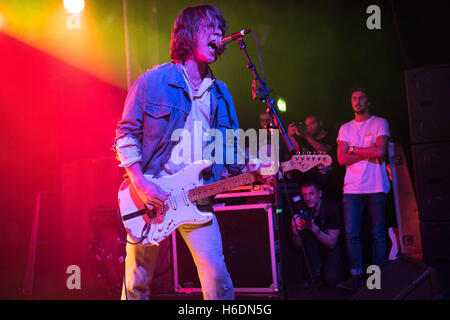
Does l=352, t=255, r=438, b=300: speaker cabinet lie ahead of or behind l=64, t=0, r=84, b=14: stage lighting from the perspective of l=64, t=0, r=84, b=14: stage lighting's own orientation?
ahead

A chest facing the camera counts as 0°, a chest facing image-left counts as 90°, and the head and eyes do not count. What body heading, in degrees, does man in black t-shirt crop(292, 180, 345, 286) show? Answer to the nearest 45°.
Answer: approximately 45°

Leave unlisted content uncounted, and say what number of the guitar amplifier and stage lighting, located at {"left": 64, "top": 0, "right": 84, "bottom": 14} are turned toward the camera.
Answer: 2

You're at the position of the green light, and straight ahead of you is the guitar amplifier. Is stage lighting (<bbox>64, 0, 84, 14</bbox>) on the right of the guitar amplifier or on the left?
right

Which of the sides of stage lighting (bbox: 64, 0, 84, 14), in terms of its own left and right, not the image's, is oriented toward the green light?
left

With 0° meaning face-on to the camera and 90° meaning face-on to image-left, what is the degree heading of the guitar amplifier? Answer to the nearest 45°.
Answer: approximately 0°

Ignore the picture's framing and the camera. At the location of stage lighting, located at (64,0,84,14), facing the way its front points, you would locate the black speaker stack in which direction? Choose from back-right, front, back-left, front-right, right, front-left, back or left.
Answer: front-left

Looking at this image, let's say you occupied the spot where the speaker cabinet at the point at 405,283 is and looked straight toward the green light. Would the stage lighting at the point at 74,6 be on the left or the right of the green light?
left

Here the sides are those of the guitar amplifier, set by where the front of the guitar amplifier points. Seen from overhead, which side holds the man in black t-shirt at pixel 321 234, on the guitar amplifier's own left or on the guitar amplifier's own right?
on the guitar amplifier's own left

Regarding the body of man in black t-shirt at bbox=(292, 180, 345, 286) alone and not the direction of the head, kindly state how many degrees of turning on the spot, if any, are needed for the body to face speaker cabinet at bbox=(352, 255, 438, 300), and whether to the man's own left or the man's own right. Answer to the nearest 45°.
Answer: approximately 45° to the man's own left

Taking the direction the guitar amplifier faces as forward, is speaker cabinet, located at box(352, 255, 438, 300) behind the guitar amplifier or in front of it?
in front

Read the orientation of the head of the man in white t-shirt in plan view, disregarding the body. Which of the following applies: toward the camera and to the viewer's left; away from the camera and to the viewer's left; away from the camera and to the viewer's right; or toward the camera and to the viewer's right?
toward the camera and to the viewer's left
